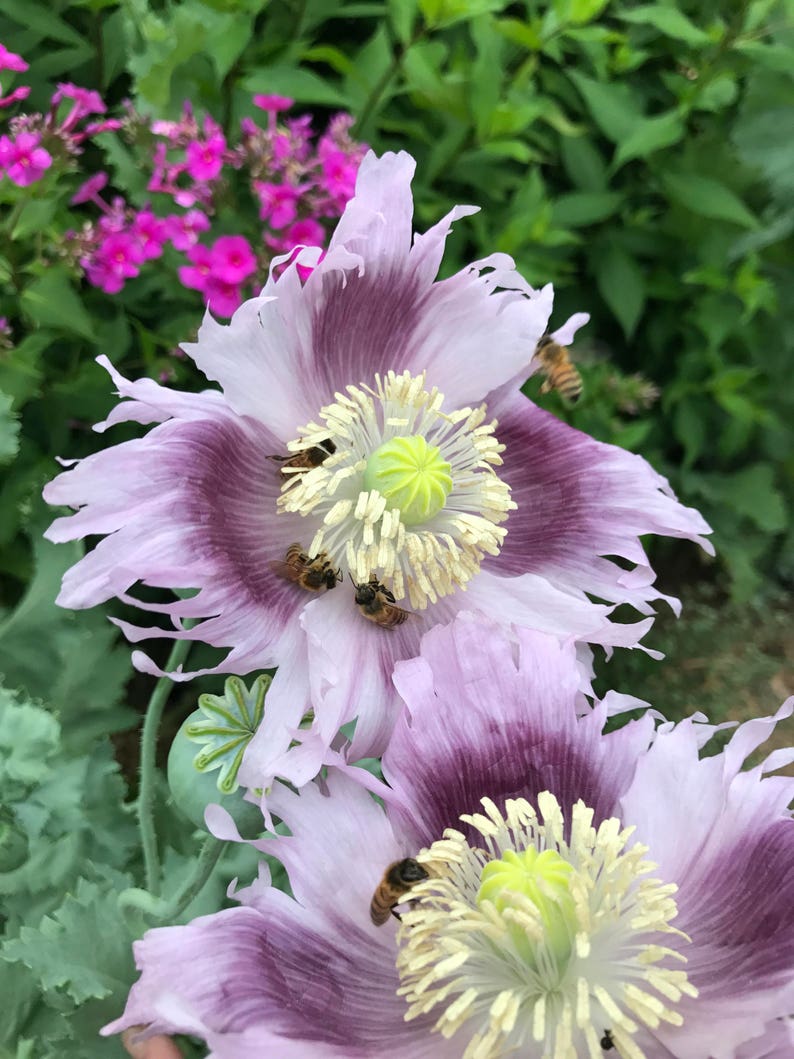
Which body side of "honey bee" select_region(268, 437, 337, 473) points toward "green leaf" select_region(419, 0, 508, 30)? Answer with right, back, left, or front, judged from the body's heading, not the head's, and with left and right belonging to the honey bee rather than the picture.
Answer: left

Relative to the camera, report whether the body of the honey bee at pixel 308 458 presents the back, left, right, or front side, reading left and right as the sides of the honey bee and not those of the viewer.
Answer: right

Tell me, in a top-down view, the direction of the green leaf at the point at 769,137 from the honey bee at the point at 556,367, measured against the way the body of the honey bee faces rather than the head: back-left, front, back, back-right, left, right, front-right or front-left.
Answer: front-right

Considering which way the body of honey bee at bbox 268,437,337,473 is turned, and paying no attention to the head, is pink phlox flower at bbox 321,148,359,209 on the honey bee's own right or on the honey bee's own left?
on the honey bee's own left

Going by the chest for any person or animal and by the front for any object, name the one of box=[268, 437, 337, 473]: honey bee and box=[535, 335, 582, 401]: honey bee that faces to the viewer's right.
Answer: box=[268, 437, 337, 473]: honey bee

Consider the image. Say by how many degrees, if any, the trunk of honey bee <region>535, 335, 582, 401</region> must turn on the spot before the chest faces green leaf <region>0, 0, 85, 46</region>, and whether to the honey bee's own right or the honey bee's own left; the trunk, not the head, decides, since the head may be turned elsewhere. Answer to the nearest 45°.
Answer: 0° — it already faces it

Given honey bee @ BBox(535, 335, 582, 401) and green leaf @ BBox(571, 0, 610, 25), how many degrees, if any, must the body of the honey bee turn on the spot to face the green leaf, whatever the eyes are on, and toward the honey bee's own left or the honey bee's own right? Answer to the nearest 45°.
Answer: approximately 45° to the honey bee's own right

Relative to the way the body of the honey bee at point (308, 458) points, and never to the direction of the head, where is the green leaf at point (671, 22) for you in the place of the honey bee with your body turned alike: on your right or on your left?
on your left

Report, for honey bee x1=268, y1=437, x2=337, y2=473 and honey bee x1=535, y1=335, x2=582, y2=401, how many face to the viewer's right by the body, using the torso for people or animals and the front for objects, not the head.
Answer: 1

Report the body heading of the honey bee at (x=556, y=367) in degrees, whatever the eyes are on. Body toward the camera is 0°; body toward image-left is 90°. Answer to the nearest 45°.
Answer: approximately 135°
